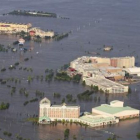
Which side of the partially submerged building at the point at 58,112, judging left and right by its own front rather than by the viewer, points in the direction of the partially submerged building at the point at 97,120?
left

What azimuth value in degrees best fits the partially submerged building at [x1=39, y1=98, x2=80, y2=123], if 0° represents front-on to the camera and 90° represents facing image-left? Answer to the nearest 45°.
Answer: approximately 0°

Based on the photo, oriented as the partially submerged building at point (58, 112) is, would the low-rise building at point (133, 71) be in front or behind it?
behind

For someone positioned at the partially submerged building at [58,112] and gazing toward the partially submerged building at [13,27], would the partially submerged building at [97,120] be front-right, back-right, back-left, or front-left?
back-right

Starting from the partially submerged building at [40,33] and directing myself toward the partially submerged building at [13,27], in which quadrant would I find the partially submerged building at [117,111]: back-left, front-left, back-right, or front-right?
back-left

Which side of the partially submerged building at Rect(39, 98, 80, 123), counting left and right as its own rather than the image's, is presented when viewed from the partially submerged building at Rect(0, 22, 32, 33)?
back

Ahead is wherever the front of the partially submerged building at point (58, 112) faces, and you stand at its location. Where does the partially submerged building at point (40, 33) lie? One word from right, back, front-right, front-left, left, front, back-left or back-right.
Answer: back
